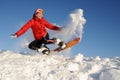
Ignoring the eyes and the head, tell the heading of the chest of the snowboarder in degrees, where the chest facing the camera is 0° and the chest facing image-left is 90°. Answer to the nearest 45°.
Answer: approximately 315°
